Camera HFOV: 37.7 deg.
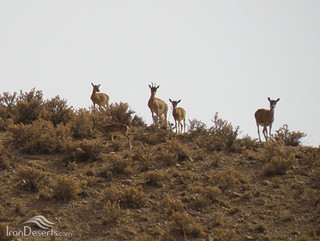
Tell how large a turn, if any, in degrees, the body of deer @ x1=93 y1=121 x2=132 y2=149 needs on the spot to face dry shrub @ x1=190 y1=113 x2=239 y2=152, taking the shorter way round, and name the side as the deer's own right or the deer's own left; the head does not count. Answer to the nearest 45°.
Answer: approximately 180°

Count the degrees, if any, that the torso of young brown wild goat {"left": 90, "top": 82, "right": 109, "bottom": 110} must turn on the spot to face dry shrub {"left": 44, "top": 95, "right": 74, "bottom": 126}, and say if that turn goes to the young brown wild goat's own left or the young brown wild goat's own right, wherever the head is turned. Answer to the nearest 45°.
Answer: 0° — it already faces it

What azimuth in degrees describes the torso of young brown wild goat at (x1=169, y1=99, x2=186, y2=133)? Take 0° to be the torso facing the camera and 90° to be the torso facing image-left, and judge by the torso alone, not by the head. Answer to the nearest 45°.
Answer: approximately 45°

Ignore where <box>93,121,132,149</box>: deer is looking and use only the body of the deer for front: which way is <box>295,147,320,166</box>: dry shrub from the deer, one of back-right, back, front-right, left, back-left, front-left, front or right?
back

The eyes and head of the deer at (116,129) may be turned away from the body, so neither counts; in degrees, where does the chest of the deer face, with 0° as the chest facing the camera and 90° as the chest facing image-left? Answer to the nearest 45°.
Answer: approximately 90°
